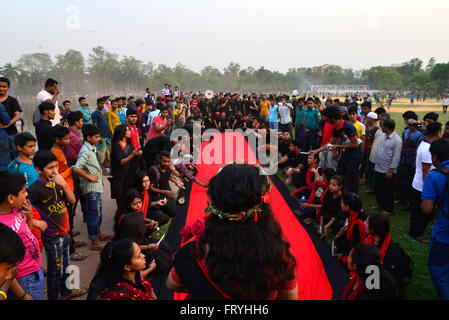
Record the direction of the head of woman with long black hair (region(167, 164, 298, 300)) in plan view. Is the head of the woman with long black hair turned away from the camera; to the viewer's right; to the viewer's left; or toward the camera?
away from the camera

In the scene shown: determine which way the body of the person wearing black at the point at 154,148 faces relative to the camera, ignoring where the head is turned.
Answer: to the viewer's right

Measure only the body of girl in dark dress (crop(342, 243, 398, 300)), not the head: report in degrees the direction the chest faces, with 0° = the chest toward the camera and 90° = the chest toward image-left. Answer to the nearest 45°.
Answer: approximately 90°

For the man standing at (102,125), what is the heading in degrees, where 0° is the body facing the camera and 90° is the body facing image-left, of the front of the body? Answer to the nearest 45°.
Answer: approximately 315°

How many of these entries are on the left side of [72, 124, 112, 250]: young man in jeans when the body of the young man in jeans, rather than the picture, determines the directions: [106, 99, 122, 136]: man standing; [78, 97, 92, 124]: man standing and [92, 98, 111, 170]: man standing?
3

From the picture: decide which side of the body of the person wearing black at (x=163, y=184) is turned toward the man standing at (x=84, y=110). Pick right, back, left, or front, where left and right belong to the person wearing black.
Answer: back

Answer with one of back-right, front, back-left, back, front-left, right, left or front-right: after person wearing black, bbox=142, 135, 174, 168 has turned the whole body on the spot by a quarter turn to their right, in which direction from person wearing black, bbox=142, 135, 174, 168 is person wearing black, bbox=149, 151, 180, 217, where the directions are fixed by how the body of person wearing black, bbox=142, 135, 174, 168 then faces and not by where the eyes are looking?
front

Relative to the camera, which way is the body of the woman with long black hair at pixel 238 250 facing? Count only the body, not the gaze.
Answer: away from the camera

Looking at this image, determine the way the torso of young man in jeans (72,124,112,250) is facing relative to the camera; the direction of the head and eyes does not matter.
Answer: to the viewer's right

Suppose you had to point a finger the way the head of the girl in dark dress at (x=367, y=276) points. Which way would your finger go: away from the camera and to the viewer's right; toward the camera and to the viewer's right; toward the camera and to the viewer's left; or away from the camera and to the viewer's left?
away from the camera and to the viewer's left

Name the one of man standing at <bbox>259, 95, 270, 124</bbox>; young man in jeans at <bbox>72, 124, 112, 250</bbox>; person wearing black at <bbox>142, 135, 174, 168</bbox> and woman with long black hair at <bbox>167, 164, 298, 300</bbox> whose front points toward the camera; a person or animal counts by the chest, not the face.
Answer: the man standing
